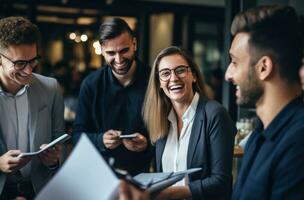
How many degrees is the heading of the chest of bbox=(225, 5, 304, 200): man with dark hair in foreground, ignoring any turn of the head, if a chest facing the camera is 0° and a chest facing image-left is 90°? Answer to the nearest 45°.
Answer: approximately 90°

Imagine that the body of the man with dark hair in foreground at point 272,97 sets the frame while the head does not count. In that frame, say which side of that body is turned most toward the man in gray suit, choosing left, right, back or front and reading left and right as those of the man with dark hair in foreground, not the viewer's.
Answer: front
